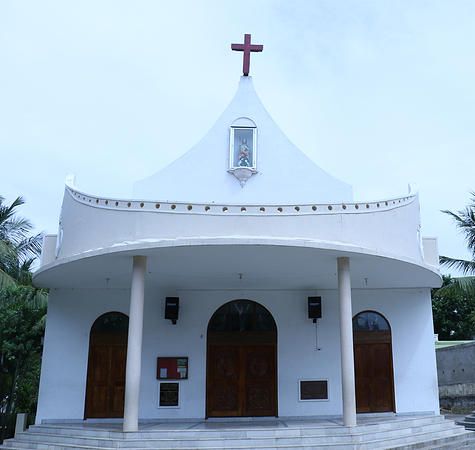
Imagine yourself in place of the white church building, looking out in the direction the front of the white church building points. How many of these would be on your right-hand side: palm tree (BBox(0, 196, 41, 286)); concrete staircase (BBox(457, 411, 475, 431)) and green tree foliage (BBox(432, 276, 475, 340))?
1

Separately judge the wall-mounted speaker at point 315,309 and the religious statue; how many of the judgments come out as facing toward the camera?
2

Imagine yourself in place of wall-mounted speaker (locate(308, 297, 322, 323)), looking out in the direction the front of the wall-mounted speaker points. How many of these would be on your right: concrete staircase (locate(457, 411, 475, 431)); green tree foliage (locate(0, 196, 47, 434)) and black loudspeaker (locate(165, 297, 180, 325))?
2

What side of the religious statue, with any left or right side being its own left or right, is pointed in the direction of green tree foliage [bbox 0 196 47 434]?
right

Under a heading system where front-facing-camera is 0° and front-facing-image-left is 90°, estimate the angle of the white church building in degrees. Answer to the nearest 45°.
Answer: approximately 0°

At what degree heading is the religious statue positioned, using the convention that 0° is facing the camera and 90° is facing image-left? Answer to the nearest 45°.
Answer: approximately 0°

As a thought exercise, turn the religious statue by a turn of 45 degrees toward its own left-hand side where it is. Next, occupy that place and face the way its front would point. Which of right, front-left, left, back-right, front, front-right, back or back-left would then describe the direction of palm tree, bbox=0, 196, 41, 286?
back-right

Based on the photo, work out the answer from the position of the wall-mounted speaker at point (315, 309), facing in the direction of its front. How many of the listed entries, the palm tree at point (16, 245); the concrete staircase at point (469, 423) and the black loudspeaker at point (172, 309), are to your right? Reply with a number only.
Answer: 2

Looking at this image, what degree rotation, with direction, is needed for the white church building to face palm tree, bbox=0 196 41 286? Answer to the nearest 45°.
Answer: approximately 90° to its right

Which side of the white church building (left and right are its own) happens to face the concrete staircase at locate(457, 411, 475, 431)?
left

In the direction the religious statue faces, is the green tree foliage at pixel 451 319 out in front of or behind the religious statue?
behind
